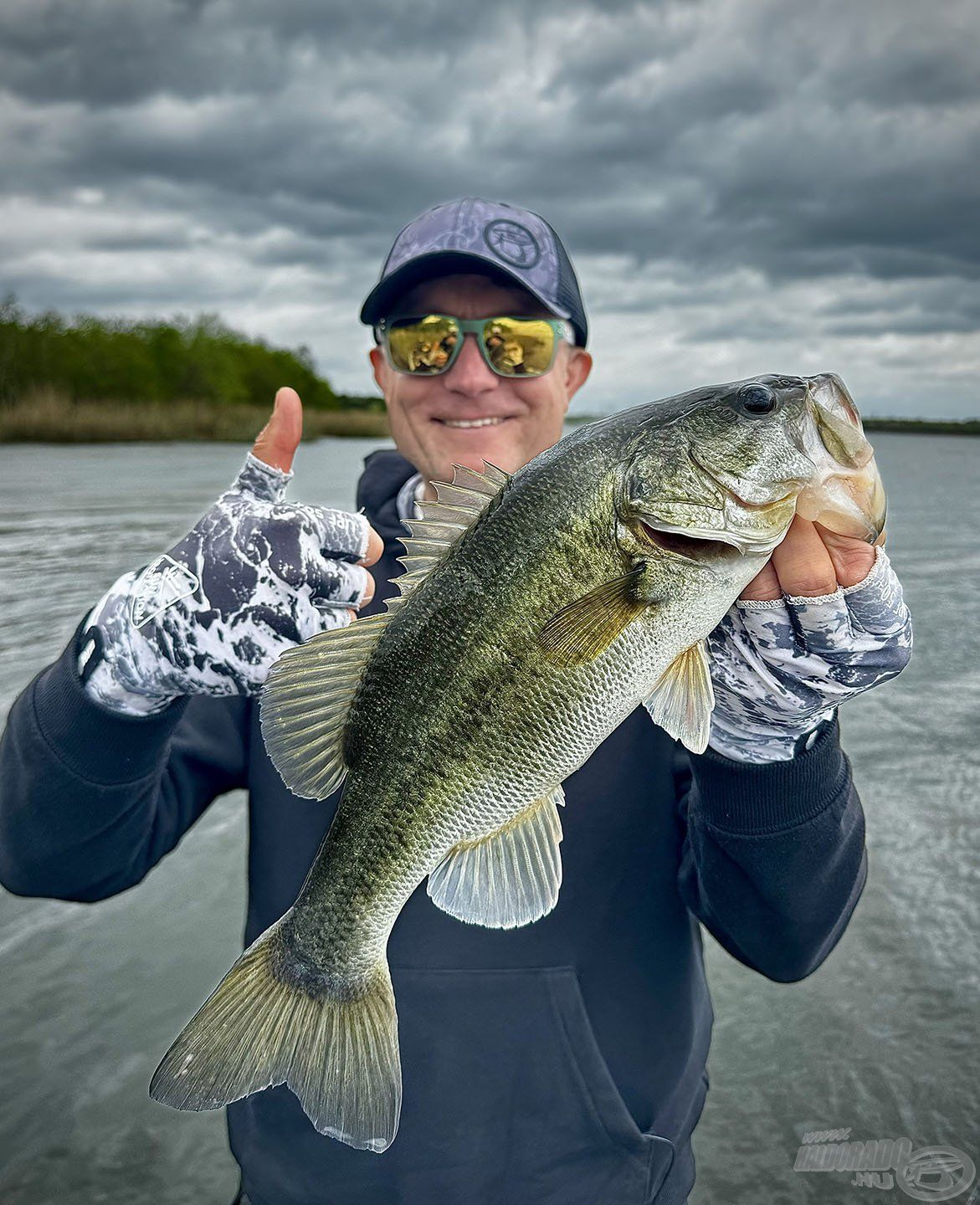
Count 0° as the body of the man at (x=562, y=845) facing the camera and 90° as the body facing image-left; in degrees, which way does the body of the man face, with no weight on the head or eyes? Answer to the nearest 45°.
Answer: approximately 0°
